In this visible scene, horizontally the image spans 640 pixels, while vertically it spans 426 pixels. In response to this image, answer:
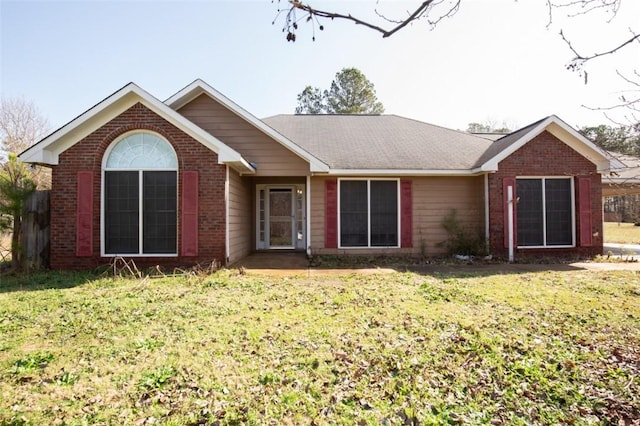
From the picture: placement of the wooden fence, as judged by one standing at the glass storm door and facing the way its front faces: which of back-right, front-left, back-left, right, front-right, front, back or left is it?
front-right

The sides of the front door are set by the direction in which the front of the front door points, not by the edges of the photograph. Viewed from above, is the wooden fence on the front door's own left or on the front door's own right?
on the front door's own right

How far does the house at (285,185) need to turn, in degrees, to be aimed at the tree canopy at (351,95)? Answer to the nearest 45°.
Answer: approximately 180°

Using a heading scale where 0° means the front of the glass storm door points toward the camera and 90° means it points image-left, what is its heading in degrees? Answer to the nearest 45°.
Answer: approximately 0°

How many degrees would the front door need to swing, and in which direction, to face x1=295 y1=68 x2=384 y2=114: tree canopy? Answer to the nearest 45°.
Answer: approximately 180°

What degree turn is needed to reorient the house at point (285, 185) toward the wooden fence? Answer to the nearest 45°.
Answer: approximately 90° to its right
